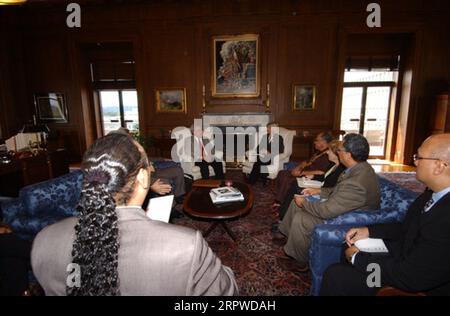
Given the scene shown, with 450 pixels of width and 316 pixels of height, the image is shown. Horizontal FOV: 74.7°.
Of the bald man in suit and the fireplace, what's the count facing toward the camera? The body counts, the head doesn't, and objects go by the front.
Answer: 1

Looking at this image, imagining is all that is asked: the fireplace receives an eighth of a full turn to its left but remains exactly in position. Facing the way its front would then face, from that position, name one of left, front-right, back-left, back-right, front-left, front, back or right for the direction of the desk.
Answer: right

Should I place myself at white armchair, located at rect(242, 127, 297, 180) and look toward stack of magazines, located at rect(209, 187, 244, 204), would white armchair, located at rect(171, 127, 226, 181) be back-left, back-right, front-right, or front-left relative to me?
front-right

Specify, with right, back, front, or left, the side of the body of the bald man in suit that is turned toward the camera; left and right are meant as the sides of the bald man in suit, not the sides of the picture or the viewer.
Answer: left

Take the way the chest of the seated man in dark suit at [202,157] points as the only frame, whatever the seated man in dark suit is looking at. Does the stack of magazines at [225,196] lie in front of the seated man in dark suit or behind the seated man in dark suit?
in front

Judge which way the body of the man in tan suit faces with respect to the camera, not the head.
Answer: to the viewer's left

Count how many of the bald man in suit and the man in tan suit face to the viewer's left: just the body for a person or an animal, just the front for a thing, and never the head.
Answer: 2

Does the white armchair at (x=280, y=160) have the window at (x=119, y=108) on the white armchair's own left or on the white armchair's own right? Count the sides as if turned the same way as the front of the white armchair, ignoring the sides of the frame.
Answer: on the white armchair's own right

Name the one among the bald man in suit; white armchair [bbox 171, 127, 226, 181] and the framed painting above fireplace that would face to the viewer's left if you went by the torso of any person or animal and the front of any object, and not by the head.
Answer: the bald man in suit

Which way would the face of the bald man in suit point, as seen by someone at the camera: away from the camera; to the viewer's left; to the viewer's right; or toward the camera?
to the viewer's left

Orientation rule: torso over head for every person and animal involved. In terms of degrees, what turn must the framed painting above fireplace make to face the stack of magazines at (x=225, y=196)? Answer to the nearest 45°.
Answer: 0° — it already faces it

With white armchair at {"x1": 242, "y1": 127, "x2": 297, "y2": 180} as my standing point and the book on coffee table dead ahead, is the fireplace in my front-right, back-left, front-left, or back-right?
back-right

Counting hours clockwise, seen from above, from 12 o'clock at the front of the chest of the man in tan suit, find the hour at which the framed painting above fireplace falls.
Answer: The framed painting above fireplace is roughly at 2 o'clock from the man in tan suit.

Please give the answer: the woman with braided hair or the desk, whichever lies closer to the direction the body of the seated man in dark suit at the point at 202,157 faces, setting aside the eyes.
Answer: the woman with braided hair

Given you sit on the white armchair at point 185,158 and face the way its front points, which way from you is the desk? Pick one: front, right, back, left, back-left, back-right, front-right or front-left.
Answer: back-right

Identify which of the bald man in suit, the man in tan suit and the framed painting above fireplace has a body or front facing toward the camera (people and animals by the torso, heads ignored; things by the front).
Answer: the framed painting above fireplace

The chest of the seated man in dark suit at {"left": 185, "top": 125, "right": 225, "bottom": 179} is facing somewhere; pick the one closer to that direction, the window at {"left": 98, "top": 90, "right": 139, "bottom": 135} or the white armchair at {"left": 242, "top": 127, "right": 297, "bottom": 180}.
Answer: the white armchair

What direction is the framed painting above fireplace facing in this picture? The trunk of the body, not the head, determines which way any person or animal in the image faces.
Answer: toward the camera
